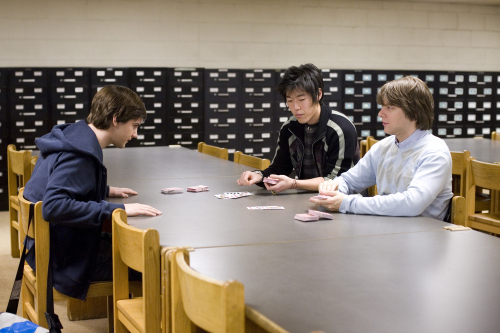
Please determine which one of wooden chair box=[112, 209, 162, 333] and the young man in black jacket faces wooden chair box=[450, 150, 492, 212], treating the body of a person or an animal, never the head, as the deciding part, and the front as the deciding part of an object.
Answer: wooden chair box=[112, 209, 162, 333]

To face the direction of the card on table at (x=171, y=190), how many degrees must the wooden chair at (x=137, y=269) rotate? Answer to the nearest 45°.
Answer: approximately 45° to its left

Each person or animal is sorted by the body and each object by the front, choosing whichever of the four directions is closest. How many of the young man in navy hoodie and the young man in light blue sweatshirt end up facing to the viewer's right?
1

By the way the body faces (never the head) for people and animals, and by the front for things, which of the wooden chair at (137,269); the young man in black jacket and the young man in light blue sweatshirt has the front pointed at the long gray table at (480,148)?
the wooden chair

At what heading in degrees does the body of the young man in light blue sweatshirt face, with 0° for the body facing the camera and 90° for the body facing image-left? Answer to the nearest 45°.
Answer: approximately 45°

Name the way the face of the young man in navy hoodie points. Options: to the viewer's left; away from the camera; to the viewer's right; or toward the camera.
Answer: to the viewer's right

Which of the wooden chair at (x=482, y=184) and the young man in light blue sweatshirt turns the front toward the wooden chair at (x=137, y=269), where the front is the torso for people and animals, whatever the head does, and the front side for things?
the young man in light blue sweatshirt

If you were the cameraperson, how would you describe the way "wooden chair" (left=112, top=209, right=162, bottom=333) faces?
facing away from the viewer and to the right of the viewer

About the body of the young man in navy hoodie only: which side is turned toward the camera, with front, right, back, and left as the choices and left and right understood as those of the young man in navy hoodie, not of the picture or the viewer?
right
